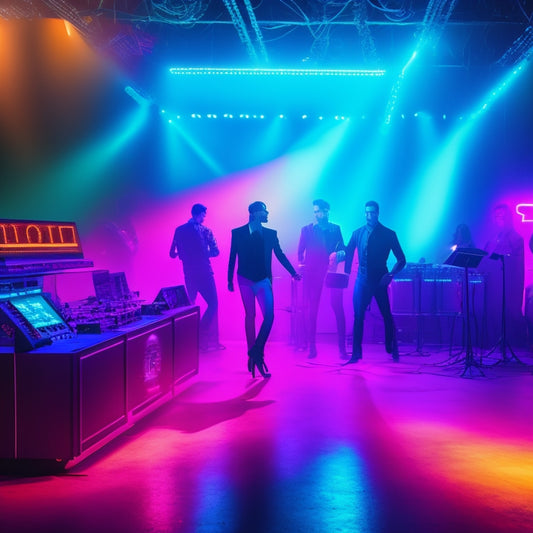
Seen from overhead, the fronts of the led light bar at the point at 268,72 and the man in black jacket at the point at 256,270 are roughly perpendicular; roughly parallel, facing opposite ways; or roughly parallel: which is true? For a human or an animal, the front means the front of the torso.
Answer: roughly parallel

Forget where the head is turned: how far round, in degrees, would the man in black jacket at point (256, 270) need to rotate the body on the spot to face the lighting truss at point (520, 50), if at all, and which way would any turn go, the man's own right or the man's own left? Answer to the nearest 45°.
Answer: approximately 135° to the man's own left

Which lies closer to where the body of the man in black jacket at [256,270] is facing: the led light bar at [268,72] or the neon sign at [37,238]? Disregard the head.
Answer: the neon sign

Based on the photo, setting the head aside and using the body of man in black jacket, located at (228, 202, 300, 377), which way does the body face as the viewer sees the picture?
toward the camera

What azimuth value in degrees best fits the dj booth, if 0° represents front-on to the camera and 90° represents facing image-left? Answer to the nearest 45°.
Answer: approximately 315°

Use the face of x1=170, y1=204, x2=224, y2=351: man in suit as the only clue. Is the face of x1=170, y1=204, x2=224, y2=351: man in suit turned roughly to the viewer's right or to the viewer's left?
to the viewer's right

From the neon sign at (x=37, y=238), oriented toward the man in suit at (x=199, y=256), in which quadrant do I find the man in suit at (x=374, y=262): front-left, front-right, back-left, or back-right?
front-right

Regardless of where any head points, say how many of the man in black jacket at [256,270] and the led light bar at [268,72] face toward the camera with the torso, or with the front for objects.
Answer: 2
